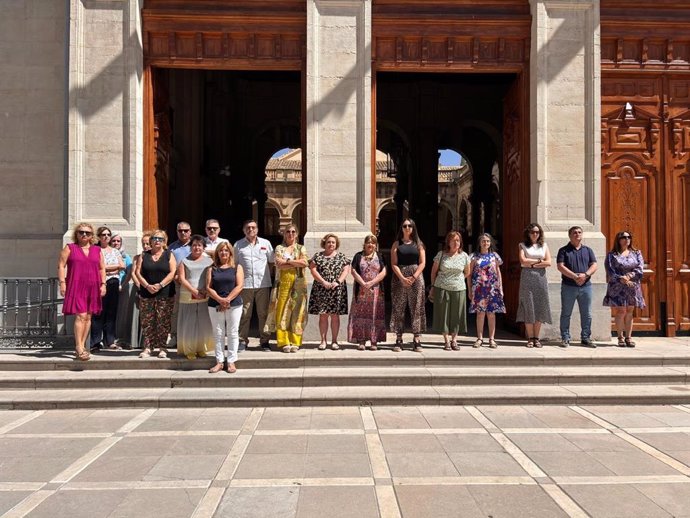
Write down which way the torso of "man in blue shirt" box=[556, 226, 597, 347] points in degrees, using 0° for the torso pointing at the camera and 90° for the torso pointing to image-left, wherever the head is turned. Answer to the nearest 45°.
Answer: approximately 0°

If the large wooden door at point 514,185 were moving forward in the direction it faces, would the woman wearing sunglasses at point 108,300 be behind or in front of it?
in front

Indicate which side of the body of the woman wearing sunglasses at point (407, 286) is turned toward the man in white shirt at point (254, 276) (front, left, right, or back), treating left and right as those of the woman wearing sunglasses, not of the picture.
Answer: right

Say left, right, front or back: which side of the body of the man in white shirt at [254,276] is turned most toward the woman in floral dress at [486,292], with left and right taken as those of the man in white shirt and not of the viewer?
left

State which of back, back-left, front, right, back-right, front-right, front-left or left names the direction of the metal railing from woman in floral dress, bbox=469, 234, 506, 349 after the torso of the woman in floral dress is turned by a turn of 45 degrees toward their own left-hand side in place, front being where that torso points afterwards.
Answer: back-right

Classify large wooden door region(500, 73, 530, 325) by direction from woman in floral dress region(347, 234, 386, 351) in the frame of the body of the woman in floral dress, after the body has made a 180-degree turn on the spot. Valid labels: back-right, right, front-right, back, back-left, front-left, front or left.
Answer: front-right
